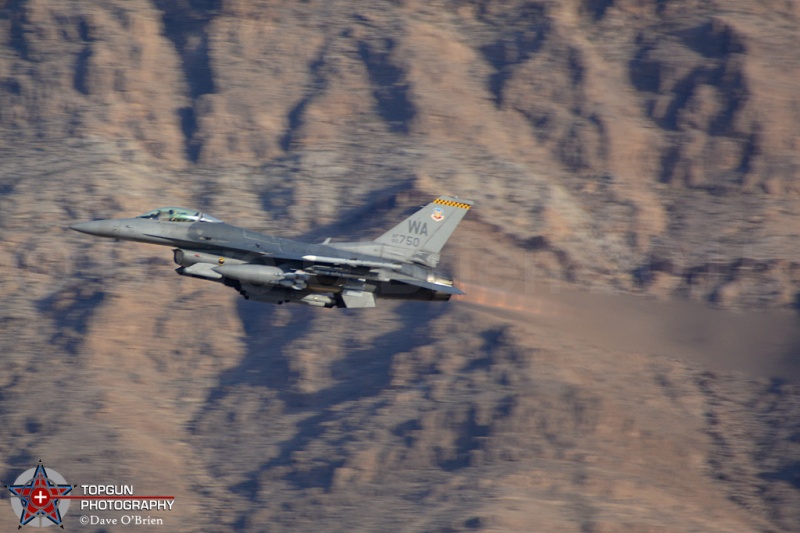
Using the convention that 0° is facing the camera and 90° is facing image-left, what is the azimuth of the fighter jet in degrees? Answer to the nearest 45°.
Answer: approximately 90°
